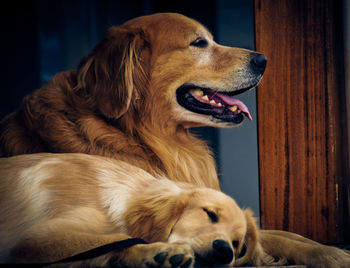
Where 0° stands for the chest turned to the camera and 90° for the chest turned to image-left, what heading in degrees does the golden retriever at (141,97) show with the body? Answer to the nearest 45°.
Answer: approximately 270°
